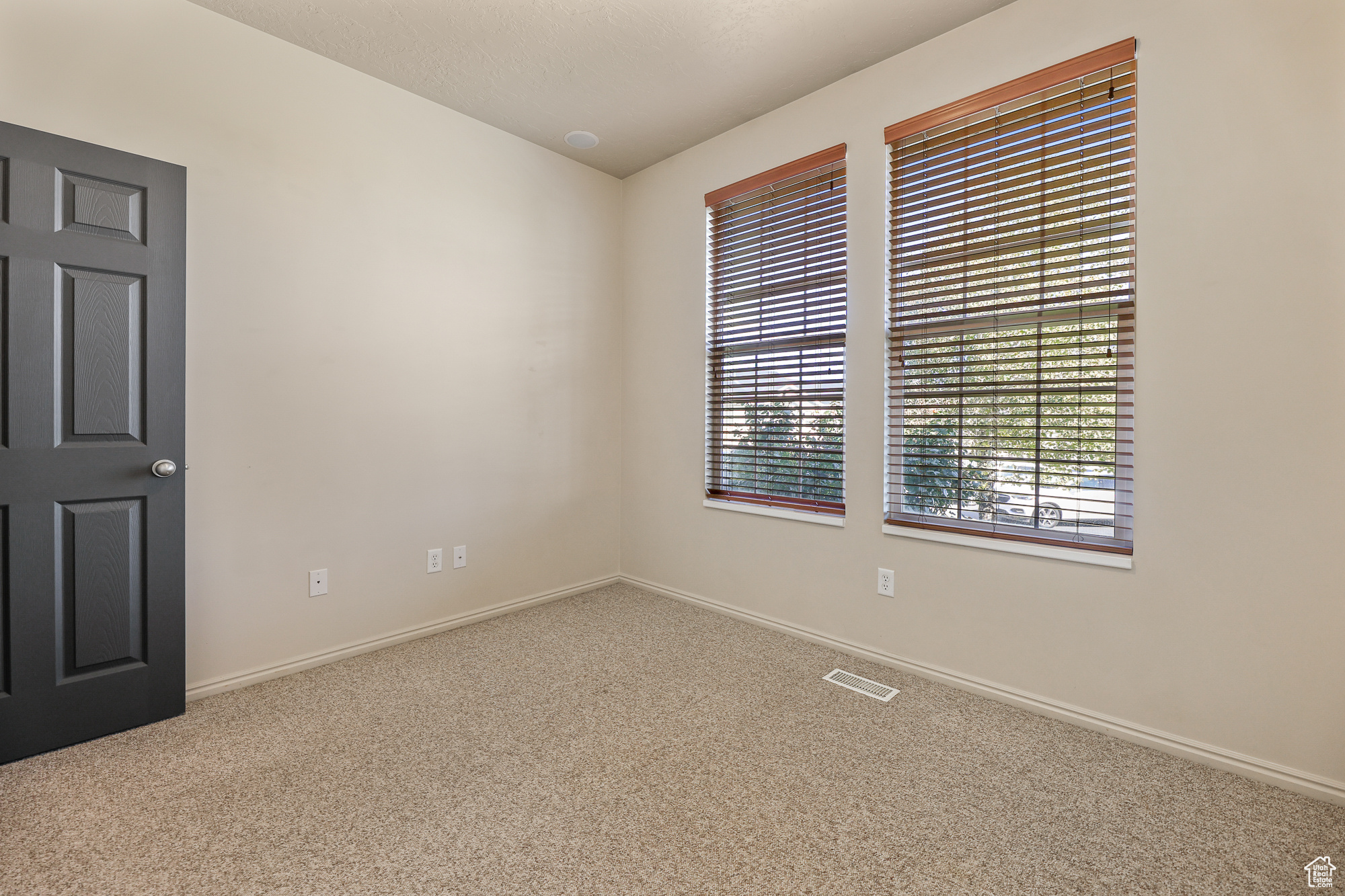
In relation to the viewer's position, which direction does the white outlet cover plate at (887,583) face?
facing the viewer and to the left of the viewer

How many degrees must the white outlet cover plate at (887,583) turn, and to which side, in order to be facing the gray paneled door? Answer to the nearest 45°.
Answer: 0° — it already faces it

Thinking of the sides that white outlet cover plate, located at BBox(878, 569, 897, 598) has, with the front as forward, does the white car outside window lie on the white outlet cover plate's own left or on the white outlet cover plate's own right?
on the white outlet cover plate's own left
